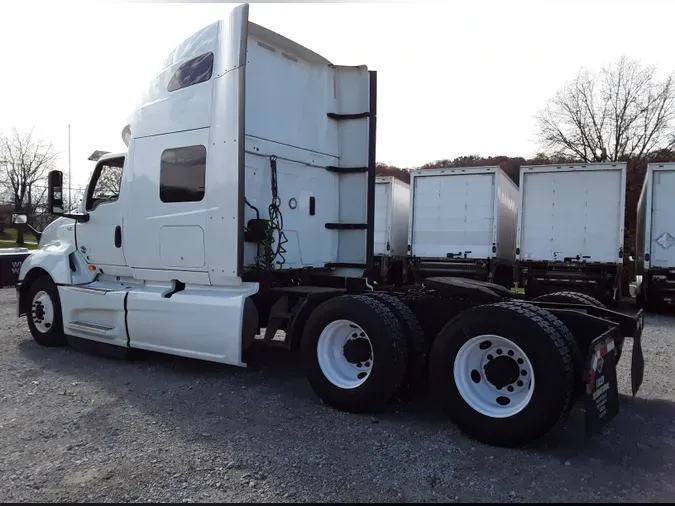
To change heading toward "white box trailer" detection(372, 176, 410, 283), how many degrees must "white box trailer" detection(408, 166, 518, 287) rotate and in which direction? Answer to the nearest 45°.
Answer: approximately 45° to its left

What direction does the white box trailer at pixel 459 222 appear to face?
away from the camera

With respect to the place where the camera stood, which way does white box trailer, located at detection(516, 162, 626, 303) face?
facing away from the viewer

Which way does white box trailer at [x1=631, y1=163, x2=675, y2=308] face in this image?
away from the camera

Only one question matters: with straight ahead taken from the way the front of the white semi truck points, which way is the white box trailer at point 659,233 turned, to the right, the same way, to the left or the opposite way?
to the right

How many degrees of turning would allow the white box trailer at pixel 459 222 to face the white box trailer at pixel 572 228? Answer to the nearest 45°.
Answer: approximately 90° to its right

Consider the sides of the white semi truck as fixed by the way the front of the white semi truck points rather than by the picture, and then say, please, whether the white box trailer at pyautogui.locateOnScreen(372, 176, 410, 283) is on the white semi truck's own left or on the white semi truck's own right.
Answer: on the white semi truck's own right

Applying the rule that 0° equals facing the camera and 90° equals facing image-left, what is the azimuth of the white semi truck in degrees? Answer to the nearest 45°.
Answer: approximately 135°

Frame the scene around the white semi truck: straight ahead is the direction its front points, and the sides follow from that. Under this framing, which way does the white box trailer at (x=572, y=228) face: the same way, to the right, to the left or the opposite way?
to the right
